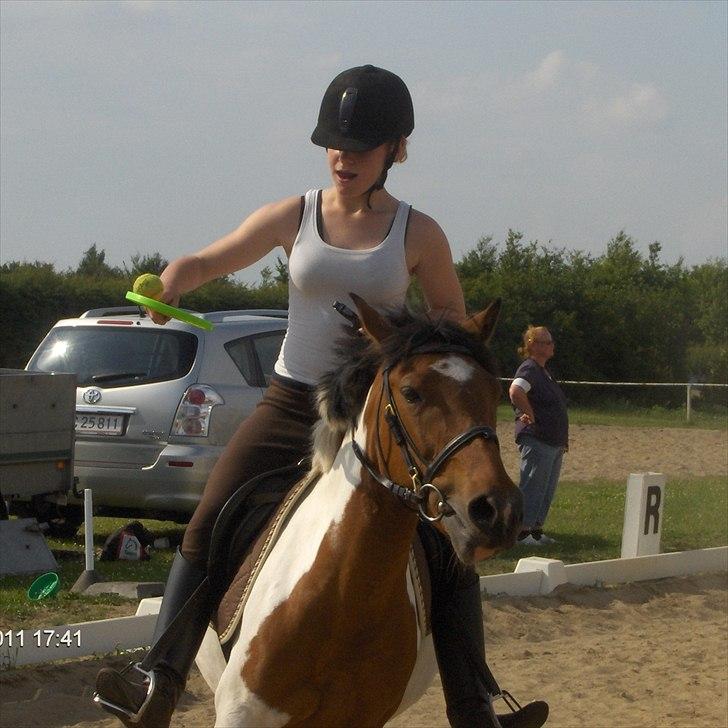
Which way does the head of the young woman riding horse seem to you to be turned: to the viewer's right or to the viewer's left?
to the viewer's left

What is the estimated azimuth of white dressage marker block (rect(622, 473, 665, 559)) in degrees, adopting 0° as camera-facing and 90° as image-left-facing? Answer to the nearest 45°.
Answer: approximately 315°

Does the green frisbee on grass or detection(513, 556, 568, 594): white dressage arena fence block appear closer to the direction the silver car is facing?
the white dressage arena fence block

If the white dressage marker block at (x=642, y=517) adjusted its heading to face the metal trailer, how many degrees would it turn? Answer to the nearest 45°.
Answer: approximately 90° to its right

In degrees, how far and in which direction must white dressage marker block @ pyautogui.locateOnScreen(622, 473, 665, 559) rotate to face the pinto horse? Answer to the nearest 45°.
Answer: approximately 45° to its right

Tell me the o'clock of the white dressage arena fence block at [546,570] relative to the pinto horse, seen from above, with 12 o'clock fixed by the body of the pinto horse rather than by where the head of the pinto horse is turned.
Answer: The white dressage arena fence block is roughly at 8 o'clock from the pinto horse.

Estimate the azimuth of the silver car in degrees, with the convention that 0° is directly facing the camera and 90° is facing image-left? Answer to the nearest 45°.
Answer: approximately 225°

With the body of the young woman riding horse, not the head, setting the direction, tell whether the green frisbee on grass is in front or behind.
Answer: behind

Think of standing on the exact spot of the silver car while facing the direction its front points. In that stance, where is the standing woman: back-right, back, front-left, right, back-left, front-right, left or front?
front-right

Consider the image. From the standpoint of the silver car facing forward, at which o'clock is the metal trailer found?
The metal trailer is roughly at 7 o'clock from the silver car.

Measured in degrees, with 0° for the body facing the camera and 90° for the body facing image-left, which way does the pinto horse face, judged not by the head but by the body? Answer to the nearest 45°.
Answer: approximately 315°

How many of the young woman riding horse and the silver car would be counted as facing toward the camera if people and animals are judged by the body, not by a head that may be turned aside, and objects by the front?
1

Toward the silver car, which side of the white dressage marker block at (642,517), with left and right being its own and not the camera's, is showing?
right
